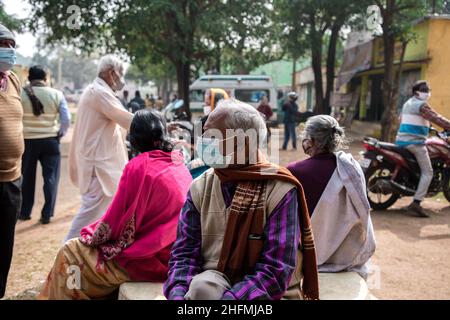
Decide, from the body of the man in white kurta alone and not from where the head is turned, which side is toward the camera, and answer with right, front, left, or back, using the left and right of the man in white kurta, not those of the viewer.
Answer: right

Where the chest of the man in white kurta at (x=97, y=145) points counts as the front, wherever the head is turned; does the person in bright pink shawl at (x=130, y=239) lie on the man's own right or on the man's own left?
on the man's own right

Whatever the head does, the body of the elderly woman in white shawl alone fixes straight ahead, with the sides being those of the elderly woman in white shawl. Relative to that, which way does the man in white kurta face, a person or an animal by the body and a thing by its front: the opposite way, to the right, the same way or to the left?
to the right

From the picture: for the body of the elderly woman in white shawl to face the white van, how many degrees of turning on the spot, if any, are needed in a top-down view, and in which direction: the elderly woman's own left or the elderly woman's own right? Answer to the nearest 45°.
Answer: approximately 45° to the elderly woman's own right

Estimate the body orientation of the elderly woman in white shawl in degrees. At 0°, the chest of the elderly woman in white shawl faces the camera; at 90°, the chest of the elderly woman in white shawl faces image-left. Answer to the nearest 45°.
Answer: approximately 135°

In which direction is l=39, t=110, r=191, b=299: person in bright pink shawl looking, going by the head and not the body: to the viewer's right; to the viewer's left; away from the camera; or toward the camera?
away from the camera

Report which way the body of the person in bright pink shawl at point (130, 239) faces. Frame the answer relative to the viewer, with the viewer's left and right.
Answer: facing away from the viewer and to the left of the viewer

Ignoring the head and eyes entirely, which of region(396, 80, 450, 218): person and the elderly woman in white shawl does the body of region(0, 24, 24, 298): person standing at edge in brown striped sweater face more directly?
the elderly woman in white shawl

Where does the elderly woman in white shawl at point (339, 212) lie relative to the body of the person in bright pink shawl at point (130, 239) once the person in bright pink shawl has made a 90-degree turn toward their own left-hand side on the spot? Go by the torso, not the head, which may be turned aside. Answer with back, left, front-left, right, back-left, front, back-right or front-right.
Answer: back-left

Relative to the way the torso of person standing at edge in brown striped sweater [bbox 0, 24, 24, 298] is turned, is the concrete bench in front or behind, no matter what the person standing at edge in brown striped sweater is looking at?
in front

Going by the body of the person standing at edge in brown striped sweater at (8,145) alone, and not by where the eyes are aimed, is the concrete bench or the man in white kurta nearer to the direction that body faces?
the concrete bench

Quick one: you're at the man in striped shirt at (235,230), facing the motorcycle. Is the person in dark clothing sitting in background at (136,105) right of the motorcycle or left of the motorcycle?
left
